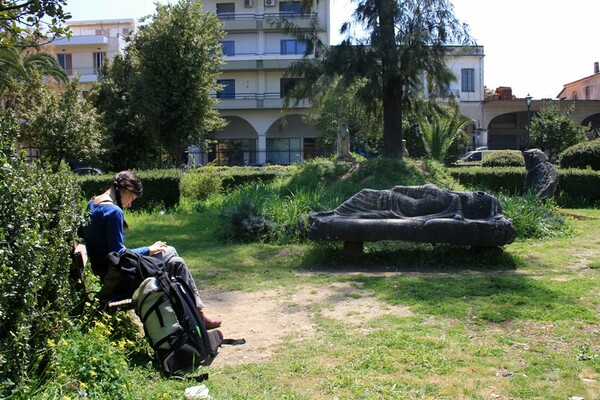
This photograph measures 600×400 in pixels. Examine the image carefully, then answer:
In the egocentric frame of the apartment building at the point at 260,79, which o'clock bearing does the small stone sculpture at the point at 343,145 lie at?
The small stone sculpture is roughly at 12 o'clock from the apartment building.

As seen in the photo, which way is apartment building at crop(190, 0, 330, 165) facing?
toward the camera

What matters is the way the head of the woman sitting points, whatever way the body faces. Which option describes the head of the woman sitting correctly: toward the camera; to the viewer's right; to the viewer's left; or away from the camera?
to the viewer's right

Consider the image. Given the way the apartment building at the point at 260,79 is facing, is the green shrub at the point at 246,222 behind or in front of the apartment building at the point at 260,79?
in front

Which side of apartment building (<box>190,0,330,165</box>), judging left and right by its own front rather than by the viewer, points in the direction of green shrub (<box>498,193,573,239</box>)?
front

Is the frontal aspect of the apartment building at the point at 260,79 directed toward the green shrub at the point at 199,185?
yes

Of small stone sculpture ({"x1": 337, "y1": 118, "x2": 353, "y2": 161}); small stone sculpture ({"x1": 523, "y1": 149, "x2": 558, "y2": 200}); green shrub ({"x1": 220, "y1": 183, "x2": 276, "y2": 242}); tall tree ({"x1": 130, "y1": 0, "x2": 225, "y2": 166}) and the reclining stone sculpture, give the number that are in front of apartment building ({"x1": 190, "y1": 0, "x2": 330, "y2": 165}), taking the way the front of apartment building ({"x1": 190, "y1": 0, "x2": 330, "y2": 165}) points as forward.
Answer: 5

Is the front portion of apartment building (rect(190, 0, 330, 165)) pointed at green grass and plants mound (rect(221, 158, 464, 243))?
yes

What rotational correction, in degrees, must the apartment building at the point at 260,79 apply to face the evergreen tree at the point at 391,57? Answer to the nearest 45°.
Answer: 0° — it already faces it

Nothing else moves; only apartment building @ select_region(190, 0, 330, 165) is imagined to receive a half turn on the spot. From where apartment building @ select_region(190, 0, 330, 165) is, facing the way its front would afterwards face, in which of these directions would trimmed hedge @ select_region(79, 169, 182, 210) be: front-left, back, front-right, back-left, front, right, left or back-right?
back

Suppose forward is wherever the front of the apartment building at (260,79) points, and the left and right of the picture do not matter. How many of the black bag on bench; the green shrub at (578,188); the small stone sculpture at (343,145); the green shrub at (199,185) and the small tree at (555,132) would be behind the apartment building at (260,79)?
0

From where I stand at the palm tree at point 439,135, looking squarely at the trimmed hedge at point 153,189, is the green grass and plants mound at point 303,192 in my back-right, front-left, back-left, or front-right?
front-left

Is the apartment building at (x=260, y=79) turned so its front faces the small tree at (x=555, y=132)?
no

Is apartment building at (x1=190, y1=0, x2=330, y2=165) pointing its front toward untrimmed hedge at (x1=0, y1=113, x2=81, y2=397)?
yes

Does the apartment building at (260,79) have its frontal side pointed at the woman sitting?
yes
